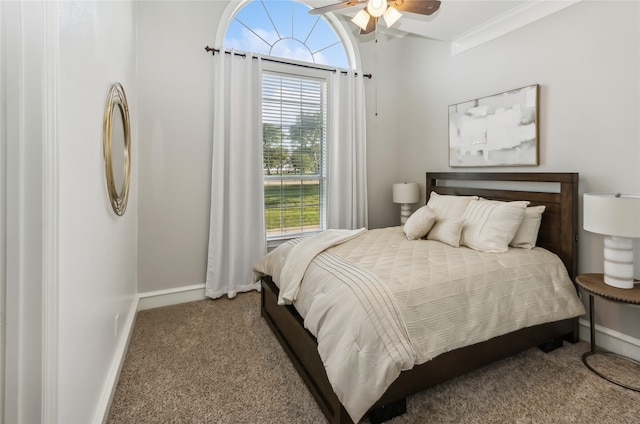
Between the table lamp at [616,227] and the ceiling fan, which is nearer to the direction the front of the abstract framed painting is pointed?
the ceiling fan

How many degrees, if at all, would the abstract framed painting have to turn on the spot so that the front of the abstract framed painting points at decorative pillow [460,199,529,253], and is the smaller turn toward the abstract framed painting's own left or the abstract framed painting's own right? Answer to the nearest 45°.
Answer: approximately 45° to the abstract framed painting's own left

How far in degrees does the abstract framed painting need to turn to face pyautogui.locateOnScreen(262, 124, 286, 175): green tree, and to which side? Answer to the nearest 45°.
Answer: approximately 45° to its right

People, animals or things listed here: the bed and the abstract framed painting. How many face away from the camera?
0

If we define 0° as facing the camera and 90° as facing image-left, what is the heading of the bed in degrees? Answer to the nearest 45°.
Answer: approximately 45°

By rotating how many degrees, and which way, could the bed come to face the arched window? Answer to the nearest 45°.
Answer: approximately 90° to its right

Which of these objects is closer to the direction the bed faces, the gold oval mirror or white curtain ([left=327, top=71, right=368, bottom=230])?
the gold oval mirror

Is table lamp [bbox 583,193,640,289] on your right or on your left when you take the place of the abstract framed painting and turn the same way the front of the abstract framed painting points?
on your left

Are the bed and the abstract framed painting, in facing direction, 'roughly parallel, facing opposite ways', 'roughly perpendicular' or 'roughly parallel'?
roughly parallel

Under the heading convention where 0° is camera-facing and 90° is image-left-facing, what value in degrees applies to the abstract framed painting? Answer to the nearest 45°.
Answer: approximately 45°

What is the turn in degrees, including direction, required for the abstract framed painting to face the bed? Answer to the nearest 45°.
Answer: approximately 45° to its left

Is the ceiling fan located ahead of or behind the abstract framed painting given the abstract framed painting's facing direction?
ahead
